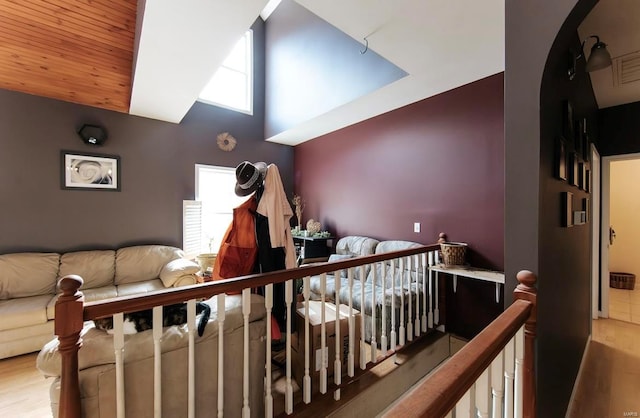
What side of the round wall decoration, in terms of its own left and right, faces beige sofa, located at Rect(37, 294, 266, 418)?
front

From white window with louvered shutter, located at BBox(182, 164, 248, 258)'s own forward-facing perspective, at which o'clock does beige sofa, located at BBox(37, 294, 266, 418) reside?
The beige sofa is roughly at 12 o'clock from the white window with louvered shutter.

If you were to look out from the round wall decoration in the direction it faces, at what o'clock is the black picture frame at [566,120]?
The black picture frame is roughly at 11 o'clock from the round wall decoration.

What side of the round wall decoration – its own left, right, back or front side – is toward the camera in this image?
front

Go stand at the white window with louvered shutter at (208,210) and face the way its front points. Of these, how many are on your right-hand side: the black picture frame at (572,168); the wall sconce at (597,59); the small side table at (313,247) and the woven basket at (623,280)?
0

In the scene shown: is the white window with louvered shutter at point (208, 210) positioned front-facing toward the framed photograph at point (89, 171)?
no

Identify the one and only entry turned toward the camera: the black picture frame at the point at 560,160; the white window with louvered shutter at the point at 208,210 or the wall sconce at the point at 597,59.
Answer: the white window with louvered shutter

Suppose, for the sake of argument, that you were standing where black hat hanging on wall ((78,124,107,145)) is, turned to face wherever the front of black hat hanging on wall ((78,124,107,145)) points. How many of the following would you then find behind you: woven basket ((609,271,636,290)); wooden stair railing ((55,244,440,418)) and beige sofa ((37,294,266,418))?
0

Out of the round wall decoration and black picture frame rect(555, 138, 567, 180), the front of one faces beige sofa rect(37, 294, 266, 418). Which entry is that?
the round wall decoration

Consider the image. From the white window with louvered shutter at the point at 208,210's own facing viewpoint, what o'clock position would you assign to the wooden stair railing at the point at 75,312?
The wooden stair railing is roughly at 12 o'clock from the white window with louvered shutter.

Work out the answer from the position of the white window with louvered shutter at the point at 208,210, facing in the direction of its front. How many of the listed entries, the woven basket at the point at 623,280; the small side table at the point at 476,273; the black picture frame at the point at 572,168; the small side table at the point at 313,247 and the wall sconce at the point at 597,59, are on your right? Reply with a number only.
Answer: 0
